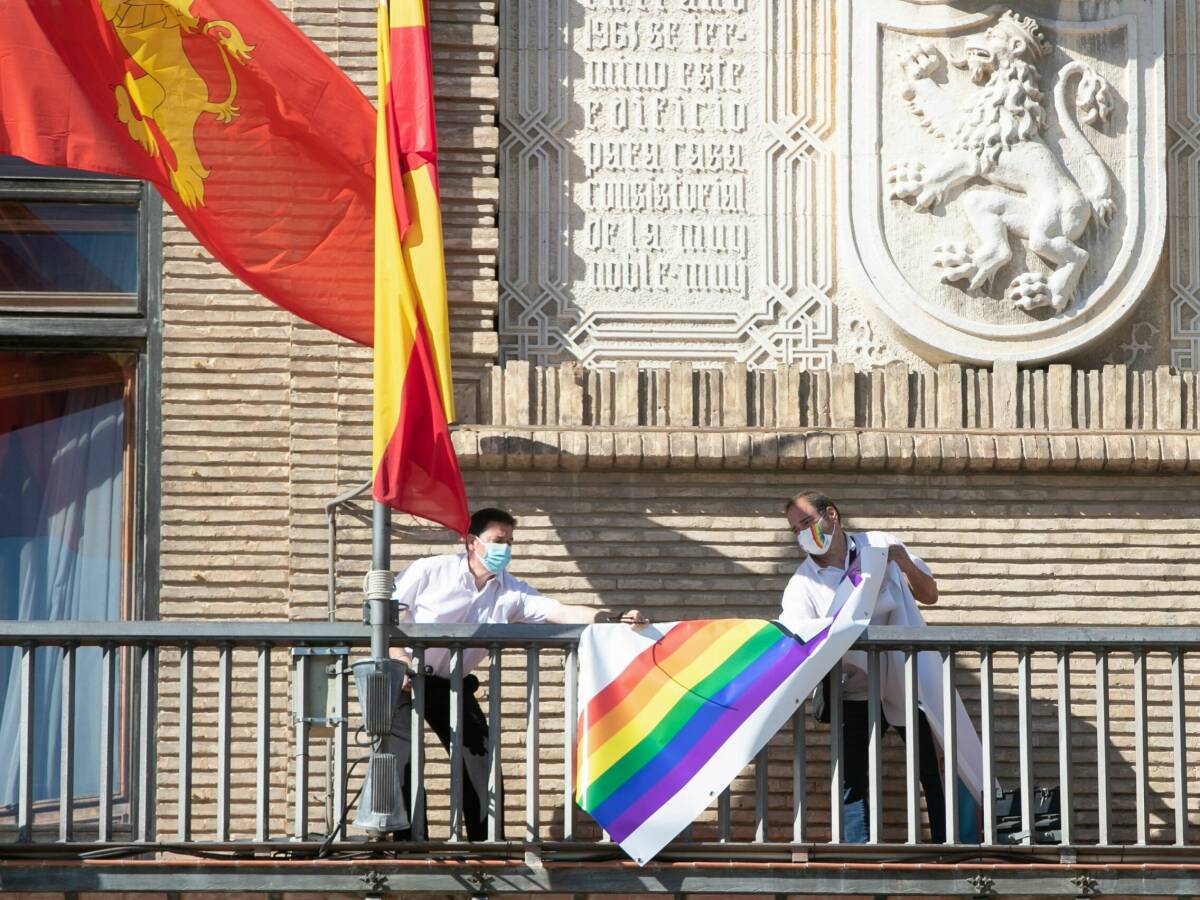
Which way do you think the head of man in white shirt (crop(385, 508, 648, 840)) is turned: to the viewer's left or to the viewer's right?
to the viewer's right

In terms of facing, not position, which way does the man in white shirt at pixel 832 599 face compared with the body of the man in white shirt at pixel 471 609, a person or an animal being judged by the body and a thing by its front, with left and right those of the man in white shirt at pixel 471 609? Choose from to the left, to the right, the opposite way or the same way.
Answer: to the right

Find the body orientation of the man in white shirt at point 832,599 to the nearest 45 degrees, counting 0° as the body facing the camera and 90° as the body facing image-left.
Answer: approximately 45°

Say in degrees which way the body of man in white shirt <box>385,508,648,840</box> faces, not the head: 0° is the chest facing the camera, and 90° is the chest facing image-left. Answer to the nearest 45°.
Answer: approximately 315°
